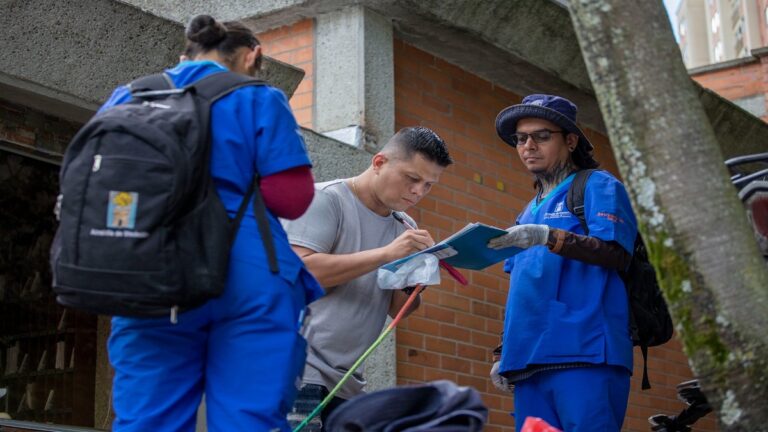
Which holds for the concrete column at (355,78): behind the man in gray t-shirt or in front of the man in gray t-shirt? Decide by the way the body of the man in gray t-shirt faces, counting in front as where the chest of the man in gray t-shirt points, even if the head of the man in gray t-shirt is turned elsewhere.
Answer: behind

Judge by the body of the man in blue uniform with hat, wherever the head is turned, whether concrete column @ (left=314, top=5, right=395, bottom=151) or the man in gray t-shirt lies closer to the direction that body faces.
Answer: the man in gray t-shirt

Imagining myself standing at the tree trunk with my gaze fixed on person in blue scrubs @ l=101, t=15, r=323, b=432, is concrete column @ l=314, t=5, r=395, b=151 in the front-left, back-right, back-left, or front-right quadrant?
front-right

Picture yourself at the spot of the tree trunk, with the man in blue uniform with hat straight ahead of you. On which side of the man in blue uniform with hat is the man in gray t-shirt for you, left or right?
left

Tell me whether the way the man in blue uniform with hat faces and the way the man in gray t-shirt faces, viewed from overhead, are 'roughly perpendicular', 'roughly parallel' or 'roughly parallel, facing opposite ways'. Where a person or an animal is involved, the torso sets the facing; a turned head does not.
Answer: roughly perpendicular

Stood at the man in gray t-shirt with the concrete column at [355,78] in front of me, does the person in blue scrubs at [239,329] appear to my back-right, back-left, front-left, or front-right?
back-left

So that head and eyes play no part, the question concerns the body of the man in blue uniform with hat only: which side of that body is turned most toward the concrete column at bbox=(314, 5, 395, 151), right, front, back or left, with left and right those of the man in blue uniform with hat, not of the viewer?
right

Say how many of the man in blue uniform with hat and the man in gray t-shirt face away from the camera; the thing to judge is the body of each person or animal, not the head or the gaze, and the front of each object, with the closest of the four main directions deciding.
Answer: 0

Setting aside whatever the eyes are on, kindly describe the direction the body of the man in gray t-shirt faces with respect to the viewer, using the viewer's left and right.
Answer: facing the viewer and to the right of the viewer

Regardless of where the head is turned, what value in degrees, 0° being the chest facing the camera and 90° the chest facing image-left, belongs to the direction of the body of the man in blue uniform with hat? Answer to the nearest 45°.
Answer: approximately 45°

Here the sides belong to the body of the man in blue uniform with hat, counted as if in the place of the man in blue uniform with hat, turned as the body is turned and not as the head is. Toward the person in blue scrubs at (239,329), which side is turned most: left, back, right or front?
front

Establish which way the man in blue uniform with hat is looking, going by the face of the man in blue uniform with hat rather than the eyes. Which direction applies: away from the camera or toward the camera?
toward the camera

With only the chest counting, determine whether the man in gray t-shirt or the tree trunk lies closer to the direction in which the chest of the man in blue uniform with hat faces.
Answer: the man in gray t-shirt

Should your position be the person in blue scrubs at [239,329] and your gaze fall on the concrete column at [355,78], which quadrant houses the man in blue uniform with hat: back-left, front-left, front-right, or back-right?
front-right
